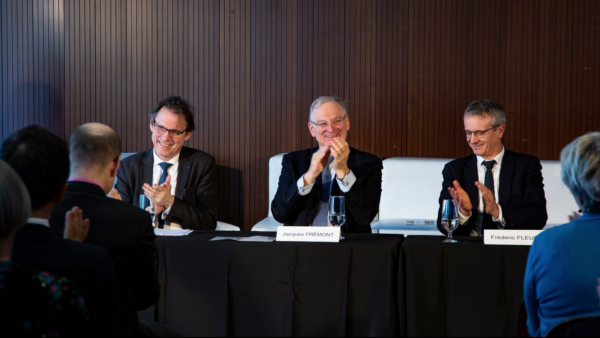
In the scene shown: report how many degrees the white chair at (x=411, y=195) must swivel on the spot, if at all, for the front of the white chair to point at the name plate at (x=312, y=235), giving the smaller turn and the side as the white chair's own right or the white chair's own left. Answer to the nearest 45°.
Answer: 0° — it already faces it

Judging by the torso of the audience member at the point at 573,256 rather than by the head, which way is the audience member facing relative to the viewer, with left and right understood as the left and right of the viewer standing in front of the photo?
facing away from the viewer

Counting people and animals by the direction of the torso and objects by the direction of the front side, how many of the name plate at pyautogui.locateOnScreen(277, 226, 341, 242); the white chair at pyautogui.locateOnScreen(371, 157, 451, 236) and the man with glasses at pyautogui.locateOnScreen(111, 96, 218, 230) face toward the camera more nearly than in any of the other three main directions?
3

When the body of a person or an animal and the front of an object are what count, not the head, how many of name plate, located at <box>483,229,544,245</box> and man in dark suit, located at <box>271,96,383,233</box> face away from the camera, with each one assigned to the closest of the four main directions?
0

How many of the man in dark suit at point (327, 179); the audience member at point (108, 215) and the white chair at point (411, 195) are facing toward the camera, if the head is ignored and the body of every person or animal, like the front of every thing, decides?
2

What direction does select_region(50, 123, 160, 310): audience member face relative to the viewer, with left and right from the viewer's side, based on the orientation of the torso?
facing away from the viewer and to the right of the viewer

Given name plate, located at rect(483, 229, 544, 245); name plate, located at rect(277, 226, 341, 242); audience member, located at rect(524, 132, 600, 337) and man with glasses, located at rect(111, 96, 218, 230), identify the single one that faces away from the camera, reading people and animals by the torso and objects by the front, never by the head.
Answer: the audience member

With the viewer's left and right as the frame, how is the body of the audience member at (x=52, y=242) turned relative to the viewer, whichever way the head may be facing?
facing away from the viewer and to the right of the viewer

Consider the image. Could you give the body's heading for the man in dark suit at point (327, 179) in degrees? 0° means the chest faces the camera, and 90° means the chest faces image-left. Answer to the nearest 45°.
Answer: approximately 0°

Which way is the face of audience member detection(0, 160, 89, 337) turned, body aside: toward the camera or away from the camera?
away from the camera

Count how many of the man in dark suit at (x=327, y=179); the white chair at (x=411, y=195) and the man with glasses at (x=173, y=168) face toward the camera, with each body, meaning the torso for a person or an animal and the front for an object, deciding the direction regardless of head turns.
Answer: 3

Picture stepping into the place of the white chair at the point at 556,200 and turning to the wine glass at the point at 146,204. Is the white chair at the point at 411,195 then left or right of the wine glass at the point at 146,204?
right

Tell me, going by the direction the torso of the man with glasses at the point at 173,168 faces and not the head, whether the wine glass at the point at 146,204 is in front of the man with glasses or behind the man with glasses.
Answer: in front

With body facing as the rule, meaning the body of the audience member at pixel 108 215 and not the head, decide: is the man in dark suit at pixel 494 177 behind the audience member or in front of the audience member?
in front

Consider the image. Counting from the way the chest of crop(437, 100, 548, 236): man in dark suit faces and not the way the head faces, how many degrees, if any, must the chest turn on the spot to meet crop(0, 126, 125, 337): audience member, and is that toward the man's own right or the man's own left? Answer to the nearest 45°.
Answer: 0° — they already face them

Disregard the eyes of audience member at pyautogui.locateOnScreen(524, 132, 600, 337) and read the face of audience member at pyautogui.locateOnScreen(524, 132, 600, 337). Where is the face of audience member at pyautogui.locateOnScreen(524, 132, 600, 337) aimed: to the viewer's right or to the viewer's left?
to the viewer's left

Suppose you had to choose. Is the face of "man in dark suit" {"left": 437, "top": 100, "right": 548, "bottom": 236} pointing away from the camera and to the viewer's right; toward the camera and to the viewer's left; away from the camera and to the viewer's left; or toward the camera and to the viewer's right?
toward the camera and to the viewer's left
